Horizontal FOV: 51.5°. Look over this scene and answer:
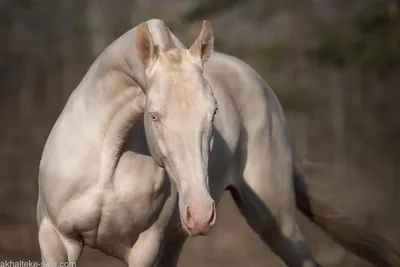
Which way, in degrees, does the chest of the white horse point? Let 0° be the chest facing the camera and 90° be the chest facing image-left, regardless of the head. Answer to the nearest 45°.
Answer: approximately 45°
